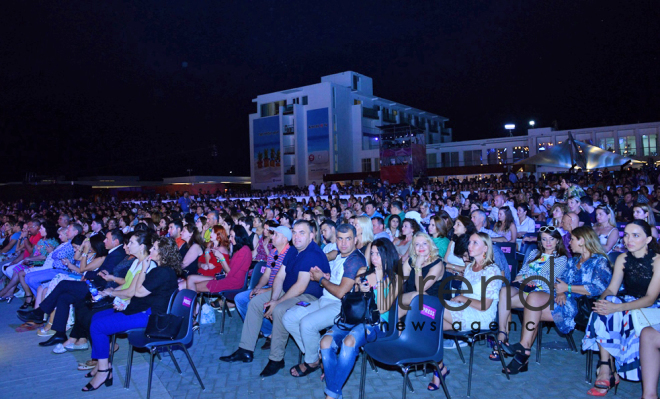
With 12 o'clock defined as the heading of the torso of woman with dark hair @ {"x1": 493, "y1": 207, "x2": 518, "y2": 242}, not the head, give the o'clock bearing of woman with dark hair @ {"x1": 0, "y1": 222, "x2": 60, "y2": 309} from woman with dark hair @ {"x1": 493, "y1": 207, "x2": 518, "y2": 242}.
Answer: woman with dark hair @ {"x1": 0, "y1": 222, "x2": 60, "y2": 309} is roughly at 1 o'clock from woman with dark hair @ {"x1": 493, "y1": 207, "x2": 518, "y2": 242}.

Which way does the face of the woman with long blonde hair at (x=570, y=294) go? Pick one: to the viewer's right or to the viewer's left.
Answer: to the viewer's left

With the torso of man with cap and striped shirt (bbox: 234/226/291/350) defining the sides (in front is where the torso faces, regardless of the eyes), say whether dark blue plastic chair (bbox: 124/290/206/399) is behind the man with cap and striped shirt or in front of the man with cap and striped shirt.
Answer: in front

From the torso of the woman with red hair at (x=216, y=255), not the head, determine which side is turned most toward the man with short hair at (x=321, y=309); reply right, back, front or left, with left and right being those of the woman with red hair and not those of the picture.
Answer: left

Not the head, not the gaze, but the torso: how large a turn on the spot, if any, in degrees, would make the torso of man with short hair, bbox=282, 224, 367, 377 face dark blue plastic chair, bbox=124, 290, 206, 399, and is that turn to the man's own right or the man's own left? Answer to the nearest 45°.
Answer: approximately 45° to the man's own right

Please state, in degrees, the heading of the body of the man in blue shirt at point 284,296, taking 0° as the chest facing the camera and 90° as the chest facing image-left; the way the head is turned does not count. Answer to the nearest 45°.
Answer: approximately 45°

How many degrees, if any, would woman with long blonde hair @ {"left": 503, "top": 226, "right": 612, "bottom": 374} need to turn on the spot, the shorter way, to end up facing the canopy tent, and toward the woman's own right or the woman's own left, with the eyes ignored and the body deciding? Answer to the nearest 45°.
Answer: approximately 135° to the woman's own right

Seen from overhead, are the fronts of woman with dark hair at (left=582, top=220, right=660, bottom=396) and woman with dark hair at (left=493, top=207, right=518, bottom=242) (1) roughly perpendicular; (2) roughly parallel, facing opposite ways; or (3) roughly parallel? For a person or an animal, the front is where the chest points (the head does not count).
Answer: roughly parallel

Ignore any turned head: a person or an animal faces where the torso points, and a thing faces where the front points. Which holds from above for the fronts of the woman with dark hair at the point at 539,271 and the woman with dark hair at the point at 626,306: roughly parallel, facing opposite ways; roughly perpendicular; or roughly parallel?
roughly parallel

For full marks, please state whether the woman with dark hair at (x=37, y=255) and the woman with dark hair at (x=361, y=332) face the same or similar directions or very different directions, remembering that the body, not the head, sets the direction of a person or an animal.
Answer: same or similar directions

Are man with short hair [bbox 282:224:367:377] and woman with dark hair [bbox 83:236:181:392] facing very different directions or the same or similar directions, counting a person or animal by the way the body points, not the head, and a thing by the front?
same or similar directions

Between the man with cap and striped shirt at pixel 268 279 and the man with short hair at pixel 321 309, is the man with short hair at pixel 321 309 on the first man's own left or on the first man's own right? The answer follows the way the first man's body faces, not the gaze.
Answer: on the first man's own left
